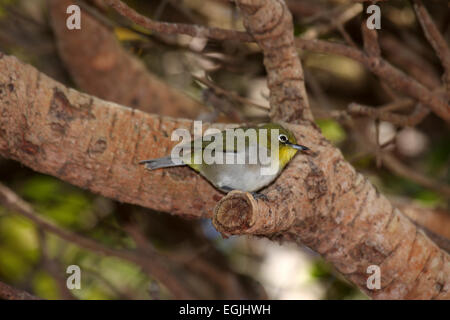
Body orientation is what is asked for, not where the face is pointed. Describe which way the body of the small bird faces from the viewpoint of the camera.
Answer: to the viewer's right

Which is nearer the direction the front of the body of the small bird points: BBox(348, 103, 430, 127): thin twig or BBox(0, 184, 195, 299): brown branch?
the thin twig

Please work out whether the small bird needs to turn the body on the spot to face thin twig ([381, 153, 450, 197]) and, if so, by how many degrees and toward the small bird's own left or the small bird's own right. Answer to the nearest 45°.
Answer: approximately 45° to the small bird's own left

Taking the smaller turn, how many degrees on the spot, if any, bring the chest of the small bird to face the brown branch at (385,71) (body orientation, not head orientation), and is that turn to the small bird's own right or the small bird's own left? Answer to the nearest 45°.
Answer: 0° — it already faces it
